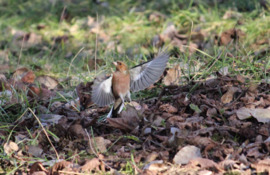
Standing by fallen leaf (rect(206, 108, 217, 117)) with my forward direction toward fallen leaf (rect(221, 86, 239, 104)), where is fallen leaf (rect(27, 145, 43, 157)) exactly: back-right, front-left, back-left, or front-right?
back-left

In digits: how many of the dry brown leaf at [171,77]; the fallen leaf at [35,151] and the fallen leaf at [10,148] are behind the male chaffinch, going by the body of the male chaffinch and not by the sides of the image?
1

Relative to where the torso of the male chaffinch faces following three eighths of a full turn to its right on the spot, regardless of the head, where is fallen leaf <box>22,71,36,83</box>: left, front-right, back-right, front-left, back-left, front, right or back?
front-left

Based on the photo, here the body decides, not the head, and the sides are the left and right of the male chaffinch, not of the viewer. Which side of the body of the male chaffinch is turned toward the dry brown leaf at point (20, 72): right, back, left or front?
right

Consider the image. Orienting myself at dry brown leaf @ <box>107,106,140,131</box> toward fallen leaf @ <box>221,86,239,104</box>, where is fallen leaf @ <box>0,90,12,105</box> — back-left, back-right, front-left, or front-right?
back-left

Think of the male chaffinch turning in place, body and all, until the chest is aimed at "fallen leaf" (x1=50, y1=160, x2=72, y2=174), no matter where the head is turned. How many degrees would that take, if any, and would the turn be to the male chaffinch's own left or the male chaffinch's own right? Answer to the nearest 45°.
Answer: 0° — it already faces it

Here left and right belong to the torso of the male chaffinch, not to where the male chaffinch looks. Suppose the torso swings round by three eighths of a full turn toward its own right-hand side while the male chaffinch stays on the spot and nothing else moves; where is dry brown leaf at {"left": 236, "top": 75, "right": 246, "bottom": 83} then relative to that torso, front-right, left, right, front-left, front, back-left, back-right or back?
right

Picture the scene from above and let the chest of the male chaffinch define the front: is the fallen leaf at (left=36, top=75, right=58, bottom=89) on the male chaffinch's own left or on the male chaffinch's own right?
on the male chaffinch's own right

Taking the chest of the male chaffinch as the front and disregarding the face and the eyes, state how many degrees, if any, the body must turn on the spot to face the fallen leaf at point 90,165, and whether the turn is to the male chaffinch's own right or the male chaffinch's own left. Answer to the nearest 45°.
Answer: approximately 45° to the male chaffinch's own left

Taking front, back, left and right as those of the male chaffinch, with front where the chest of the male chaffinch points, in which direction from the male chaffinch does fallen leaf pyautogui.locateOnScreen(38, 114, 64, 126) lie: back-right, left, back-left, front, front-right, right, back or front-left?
front-right

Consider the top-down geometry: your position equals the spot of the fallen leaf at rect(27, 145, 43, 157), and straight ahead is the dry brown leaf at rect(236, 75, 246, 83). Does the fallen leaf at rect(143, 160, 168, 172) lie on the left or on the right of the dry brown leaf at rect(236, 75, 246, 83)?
right

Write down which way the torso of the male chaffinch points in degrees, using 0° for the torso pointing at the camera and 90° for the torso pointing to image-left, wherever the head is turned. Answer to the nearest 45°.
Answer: approximately 45°

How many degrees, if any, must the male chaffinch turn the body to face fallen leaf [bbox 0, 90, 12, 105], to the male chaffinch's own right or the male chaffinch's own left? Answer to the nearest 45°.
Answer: approximately 45° to the male chaffinch's own right
